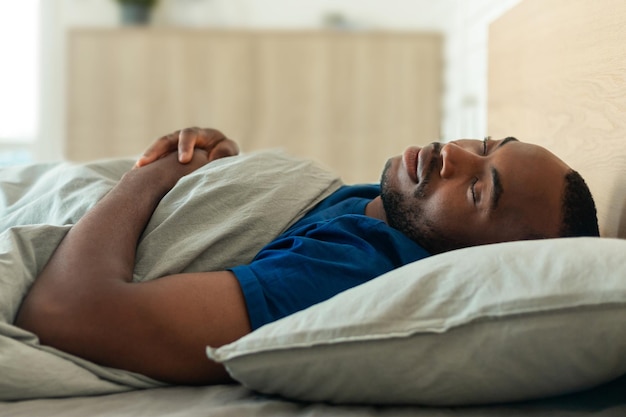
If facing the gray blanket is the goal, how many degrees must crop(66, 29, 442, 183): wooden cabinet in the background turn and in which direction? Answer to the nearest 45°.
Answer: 0° — it already faces it

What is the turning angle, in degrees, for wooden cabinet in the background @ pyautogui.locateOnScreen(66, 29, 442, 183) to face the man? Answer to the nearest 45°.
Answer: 0° — it already faces them

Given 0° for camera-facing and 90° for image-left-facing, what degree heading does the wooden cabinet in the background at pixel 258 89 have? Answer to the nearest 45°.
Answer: approximately 0°

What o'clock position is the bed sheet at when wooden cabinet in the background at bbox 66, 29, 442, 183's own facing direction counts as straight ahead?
The bed sheet is roughly at 12 o'clock from the wooden cabinet in the background.

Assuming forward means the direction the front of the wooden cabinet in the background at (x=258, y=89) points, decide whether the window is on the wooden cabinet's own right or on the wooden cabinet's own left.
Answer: on the wooden cabinet's own right

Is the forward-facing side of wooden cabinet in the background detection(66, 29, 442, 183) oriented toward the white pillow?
yes

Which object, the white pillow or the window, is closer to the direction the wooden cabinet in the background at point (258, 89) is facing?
the white pillow
